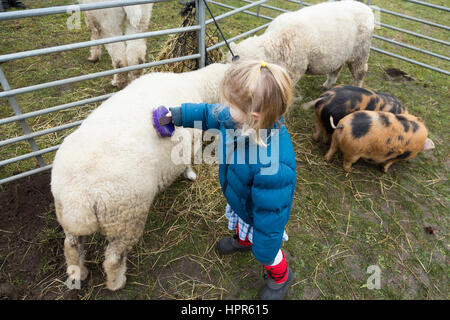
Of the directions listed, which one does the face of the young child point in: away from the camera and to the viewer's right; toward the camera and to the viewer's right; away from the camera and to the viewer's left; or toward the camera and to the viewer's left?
away from the camera and to the viewer's left

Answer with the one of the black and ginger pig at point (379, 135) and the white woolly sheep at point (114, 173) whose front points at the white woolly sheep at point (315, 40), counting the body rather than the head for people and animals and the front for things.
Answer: the white woolly sheep at point (114, 173)

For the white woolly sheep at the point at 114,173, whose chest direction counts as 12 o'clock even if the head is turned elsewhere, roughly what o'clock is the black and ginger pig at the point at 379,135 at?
The black and ginger pig is roughly at 1 o'clock from the white woolly sheep.

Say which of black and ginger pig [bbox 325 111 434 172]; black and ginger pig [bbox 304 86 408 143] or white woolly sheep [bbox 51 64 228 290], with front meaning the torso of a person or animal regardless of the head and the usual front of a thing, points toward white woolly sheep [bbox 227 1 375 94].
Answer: white woolly sheep [bbox 51 64 228 290]

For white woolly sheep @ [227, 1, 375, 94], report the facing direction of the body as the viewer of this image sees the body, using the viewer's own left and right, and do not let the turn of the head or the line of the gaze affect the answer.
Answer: facing to the left of the viewer

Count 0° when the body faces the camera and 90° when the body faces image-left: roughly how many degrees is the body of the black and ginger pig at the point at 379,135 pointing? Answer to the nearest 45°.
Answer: approximately 270°

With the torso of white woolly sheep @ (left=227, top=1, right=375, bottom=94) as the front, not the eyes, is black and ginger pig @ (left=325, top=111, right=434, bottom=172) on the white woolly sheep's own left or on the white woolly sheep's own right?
on the white woolly sheep's own left

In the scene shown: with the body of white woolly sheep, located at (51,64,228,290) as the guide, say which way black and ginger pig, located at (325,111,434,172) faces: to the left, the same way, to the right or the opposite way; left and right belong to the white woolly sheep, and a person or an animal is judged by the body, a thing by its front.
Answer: to the right
